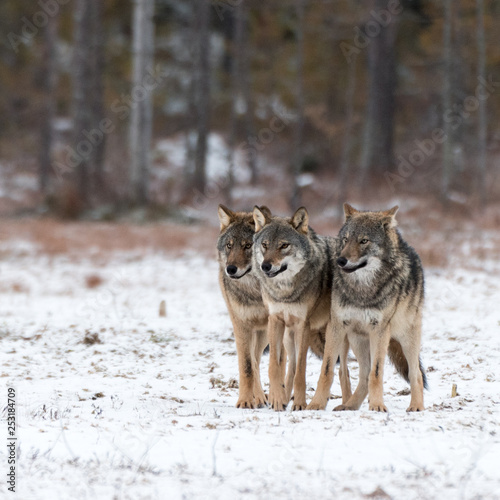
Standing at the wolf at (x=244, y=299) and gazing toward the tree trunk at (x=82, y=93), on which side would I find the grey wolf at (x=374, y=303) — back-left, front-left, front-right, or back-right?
back-right

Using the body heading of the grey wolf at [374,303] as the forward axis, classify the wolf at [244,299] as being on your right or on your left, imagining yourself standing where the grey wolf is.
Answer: on your right

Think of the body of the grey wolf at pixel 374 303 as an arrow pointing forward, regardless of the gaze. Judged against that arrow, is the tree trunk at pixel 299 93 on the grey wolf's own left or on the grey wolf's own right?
on the grey wolf's own right

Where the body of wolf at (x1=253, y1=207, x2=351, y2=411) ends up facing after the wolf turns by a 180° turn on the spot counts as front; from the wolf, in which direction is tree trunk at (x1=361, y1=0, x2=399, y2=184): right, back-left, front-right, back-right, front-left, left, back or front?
front-left

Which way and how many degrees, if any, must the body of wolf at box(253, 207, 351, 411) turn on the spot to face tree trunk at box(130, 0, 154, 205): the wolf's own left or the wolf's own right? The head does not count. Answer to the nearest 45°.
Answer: approximately 135° to the wolf's own right

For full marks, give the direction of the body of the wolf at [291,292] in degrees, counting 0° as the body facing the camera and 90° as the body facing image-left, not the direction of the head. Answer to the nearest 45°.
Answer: approximately 45°

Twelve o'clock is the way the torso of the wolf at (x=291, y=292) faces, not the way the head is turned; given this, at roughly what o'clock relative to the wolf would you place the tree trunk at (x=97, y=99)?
The tree trunk is roughly at 4 o'clock from the wolf.

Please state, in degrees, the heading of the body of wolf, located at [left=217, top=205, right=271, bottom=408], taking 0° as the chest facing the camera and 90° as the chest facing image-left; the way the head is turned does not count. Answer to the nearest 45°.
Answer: approximately 45°
